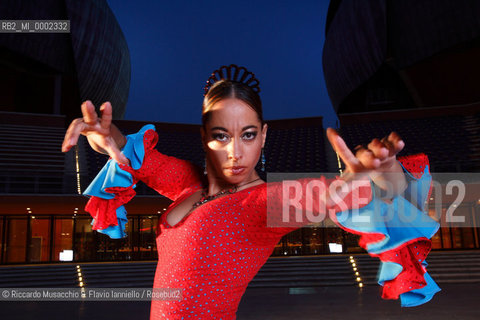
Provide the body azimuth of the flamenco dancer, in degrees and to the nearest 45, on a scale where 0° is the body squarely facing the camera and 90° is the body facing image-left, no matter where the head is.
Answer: approximately 45°

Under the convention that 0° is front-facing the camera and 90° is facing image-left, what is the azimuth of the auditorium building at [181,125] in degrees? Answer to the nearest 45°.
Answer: approximately 0°
